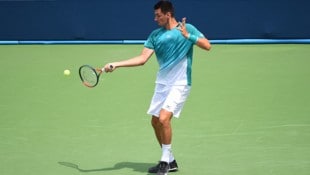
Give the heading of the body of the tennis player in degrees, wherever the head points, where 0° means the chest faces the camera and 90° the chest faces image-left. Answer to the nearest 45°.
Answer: approximately 45°
